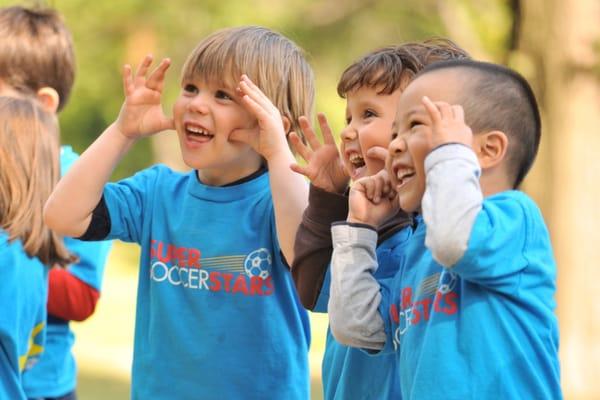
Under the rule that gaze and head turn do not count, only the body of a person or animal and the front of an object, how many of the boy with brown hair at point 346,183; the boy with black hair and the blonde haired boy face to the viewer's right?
0

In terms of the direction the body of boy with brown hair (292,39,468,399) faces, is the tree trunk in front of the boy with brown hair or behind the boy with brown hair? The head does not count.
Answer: behind

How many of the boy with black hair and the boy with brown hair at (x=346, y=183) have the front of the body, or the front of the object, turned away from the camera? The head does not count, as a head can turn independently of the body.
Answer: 0

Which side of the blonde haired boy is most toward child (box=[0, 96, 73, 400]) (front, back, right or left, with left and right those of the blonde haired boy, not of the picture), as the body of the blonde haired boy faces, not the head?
right

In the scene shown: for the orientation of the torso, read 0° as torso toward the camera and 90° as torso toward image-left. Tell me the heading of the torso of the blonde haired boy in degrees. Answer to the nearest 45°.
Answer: approximately 45°

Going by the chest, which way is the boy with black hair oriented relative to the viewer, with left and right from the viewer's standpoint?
facing the viewer and to the left of the viewer

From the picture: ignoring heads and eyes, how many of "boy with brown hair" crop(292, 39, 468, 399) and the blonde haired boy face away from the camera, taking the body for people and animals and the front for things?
0

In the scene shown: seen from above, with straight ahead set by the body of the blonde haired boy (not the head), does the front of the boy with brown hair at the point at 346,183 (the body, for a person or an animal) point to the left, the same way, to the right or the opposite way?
the same way

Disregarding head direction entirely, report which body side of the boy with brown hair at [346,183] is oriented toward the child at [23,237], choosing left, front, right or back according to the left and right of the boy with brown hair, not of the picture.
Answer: front

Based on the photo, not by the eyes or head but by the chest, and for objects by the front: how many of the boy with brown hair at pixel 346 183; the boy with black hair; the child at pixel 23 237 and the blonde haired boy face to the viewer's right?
0
